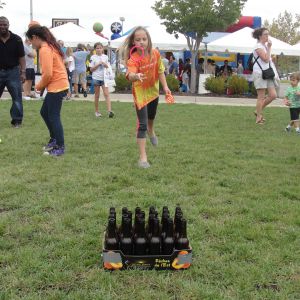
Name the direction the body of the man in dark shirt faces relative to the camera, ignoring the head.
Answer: toward the camera

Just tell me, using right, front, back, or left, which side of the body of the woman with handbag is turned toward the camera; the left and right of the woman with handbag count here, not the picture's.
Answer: right

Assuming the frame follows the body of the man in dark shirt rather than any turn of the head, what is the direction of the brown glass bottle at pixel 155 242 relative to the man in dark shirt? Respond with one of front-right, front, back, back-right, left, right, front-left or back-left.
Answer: front

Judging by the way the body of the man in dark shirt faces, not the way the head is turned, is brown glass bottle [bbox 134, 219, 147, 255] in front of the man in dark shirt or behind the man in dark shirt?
in front

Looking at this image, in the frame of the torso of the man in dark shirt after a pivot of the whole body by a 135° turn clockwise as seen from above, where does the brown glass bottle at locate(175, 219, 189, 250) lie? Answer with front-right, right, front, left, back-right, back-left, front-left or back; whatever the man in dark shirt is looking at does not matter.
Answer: back-left
